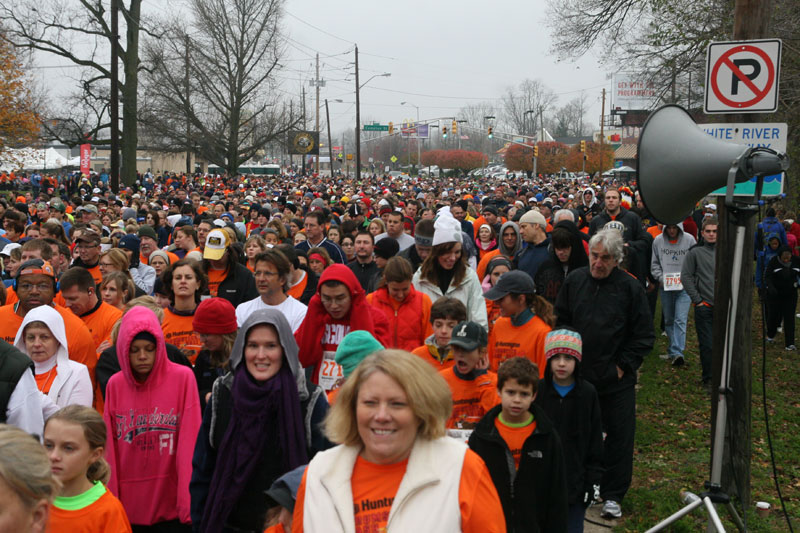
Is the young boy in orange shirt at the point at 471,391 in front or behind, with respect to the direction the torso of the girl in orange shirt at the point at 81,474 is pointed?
behind

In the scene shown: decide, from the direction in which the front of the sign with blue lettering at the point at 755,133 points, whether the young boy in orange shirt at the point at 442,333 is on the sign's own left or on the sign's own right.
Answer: on the sign's own right

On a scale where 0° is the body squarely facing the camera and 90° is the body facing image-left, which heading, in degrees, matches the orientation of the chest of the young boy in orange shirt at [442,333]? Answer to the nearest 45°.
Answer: approximately 0°

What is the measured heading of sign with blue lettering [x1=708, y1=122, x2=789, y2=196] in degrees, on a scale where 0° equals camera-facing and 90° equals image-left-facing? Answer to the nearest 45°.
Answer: approximately 0°

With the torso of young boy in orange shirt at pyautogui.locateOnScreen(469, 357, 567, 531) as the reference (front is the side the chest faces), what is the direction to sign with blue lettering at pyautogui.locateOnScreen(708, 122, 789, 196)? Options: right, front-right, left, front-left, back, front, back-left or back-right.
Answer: back-left

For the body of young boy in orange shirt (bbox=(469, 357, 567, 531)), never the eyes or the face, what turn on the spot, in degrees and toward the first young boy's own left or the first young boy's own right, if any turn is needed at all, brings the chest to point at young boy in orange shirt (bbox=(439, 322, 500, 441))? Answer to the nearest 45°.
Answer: approximately 135° to the first young boy's own right

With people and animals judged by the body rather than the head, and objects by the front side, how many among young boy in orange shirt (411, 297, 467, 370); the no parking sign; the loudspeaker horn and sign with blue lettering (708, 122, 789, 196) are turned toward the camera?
3
